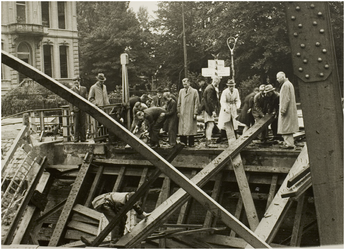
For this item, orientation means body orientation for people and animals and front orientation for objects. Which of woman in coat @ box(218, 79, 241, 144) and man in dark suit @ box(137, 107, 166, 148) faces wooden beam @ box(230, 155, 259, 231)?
the woman in coat

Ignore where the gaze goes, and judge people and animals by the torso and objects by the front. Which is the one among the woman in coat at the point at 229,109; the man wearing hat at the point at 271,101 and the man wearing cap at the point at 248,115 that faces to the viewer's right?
the man wearing cap

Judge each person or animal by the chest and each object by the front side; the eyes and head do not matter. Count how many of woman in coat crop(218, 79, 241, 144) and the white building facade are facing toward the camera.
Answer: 2

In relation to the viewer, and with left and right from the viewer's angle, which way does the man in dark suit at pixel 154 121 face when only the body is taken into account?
facing to the left of the viewer

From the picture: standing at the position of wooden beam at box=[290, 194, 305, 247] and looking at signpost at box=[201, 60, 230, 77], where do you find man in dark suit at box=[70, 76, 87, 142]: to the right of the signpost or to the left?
left

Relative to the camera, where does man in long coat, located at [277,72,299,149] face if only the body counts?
to the viewer's left
